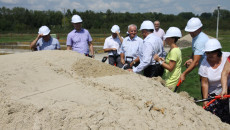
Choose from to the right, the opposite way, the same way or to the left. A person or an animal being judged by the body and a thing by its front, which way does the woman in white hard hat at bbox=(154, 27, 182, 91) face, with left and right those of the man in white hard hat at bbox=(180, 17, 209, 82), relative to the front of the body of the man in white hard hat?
the same way

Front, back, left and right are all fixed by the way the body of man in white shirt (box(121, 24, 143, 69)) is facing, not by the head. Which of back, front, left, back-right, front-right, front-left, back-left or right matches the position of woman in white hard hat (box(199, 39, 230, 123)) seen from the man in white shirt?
front-left

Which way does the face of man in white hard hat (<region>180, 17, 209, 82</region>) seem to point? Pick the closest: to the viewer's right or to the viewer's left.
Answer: to the viewer's left

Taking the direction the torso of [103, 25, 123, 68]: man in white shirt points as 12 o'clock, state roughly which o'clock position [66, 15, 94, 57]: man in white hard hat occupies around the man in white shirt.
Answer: The man in white hard hat is roughly at 2 o'clock from the man in white shirt.

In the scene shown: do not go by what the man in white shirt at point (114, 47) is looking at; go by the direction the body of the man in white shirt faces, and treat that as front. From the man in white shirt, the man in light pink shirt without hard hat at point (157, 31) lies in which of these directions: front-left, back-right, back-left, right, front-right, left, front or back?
back-left

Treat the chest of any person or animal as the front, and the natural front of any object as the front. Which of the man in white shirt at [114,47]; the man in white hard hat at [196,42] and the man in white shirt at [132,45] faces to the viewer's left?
the man in white hard hat

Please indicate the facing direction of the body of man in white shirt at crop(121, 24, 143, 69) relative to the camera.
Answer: toward the camera

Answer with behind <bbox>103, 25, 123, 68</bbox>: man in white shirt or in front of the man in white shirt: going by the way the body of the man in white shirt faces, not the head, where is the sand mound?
in front

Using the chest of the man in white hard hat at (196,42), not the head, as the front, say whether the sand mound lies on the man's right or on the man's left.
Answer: on the man's left

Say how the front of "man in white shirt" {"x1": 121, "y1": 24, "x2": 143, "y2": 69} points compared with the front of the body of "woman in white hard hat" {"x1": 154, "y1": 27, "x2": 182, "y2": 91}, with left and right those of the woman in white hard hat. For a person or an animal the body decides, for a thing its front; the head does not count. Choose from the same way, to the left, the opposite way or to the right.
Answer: to the left

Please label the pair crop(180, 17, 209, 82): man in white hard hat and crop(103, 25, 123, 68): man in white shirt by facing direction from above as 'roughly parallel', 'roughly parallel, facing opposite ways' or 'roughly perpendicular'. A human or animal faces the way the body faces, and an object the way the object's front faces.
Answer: roughly perpendicular

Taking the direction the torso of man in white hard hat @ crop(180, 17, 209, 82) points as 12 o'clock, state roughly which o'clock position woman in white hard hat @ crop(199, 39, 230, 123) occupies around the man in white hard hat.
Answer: The woman in white hard hat is roughly at 8 o'clock from the man in white hard hat.

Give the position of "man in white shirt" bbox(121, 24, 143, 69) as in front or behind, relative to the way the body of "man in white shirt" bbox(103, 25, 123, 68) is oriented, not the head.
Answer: in front

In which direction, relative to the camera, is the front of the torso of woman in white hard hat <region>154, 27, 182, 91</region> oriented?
to the viewer's left

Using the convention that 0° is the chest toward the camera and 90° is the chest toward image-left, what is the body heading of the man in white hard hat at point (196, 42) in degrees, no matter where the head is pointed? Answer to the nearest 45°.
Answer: approximately 90°

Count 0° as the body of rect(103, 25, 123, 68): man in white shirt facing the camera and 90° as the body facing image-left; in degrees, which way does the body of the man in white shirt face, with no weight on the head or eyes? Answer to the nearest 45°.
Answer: approximately 0°

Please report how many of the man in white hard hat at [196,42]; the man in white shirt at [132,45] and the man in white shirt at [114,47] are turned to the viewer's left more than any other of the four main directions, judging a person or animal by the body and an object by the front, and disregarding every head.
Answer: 1
